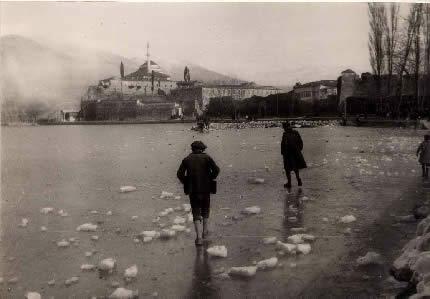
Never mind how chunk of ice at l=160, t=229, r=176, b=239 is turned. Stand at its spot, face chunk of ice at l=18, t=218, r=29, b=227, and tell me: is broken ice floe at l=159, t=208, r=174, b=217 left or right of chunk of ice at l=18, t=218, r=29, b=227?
right

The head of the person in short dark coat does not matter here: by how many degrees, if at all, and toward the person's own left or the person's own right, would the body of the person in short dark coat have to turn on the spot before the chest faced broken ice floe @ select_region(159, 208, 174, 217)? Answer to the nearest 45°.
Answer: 0° — they already face it
